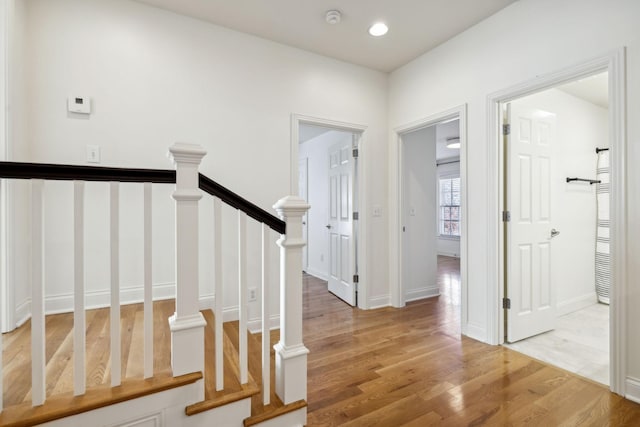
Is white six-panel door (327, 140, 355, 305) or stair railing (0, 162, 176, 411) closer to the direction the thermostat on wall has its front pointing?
the stair railing

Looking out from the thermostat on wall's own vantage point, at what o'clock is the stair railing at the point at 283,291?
The stair railing is roughly at 11 o'clock from the thermostat on wall.

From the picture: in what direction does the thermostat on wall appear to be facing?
toward the camera

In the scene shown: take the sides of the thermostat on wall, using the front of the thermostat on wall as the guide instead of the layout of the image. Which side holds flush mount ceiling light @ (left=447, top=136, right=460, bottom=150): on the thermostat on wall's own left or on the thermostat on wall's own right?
on the thermostat on wall's own left

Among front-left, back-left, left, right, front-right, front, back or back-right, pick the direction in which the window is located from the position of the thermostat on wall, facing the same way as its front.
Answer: left

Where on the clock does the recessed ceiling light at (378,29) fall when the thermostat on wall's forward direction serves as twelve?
The recessed ceiling light is roughly at 10 o'clock from the thermostat on wall.

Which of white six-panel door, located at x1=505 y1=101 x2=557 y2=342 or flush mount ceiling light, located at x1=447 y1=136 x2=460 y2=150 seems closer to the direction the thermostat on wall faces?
the white six-panel door

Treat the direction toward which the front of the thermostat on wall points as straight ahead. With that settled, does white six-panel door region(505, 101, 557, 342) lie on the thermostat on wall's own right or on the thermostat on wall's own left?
on the thermostat on wall's own left

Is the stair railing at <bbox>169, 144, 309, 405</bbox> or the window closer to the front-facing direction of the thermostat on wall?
the stair railing

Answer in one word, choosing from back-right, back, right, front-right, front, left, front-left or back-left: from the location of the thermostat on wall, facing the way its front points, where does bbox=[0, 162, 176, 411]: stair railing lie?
front

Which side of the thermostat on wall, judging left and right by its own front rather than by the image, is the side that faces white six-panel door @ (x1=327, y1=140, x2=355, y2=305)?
left
